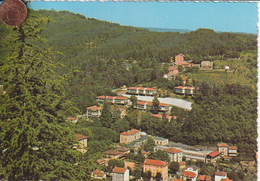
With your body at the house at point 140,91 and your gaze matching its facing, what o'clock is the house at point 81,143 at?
the house at point 81,143 is roughly at 12 o'clock from the house at point 140,91.

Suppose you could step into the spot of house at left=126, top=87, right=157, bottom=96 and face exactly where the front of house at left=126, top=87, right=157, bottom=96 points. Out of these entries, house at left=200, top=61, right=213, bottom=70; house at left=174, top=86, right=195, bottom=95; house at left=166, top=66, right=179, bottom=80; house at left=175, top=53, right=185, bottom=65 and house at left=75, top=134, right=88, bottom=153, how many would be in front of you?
1

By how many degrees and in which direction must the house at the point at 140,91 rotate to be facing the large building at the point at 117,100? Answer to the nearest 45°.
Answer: approximately 45° to its right

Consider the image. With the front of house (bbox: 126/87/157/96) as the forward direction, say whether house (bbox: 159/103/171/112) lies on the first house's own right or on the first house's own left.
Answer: on the first house's own left

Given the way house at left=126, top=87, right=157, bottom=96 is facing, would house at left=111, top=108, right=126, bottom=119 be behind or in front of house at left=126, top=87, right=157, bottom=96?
in front

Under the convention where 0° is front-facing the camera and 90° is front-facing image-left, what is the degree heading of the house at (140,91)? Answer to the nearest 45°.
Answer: approximately 0°

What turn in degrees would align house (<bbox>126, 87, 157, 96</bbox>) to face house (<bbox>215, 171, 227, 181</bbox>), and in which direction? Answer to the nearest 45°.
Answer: approximately 45° to its left

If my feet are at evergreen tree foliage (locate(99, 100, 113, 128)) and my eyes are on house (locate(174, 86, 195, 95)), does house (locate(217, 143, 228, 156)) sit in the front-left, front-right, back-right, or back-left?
front-right

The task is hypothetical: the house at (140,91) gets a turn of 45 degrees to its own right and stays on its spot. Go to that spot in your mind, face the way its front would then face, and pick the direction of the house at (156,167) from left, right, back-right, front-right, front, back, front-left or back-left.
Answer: front-left

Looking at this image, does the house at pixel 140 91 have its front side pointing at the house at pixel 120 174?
yes

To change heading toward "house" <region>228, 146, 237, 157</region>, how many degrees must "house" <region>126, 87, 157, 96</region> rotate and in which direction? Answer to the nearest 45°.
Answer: approximately 45° to its left

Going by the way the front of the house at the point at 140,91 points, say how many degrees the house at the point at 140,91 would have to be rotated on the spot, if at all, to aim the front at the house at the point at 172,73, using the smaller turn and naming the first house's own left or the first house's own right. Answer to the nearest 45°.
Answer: approximately 180°

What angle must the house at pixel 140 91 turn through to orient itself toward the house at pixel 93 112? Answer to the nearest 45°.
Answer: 0° — it already faces it

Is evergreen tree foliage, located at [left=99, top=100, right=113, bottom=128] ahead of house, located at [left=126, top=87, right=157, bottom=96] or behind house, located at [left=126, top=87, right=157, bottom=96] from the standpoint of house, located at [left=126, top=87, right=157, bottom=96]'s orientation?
ahead

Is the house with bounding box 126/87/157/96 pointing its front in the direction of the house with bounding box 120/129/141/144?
yes

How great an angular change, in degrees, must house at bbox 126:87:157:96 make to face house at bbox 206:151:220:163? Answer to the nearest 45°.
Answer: approximately 45° to its left

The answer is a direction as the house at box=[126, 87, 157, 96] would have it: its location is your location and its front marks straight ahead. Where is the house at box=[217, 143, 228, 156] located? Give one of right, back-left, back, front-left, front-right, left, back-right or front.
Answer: front-left

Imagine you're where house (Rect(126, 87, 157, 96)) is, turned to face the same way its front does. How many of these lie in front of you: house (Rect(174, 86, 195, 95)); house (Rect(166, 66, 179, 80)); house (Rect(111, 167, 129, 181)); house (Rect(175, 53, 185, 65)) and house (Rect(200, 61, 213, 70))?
1
